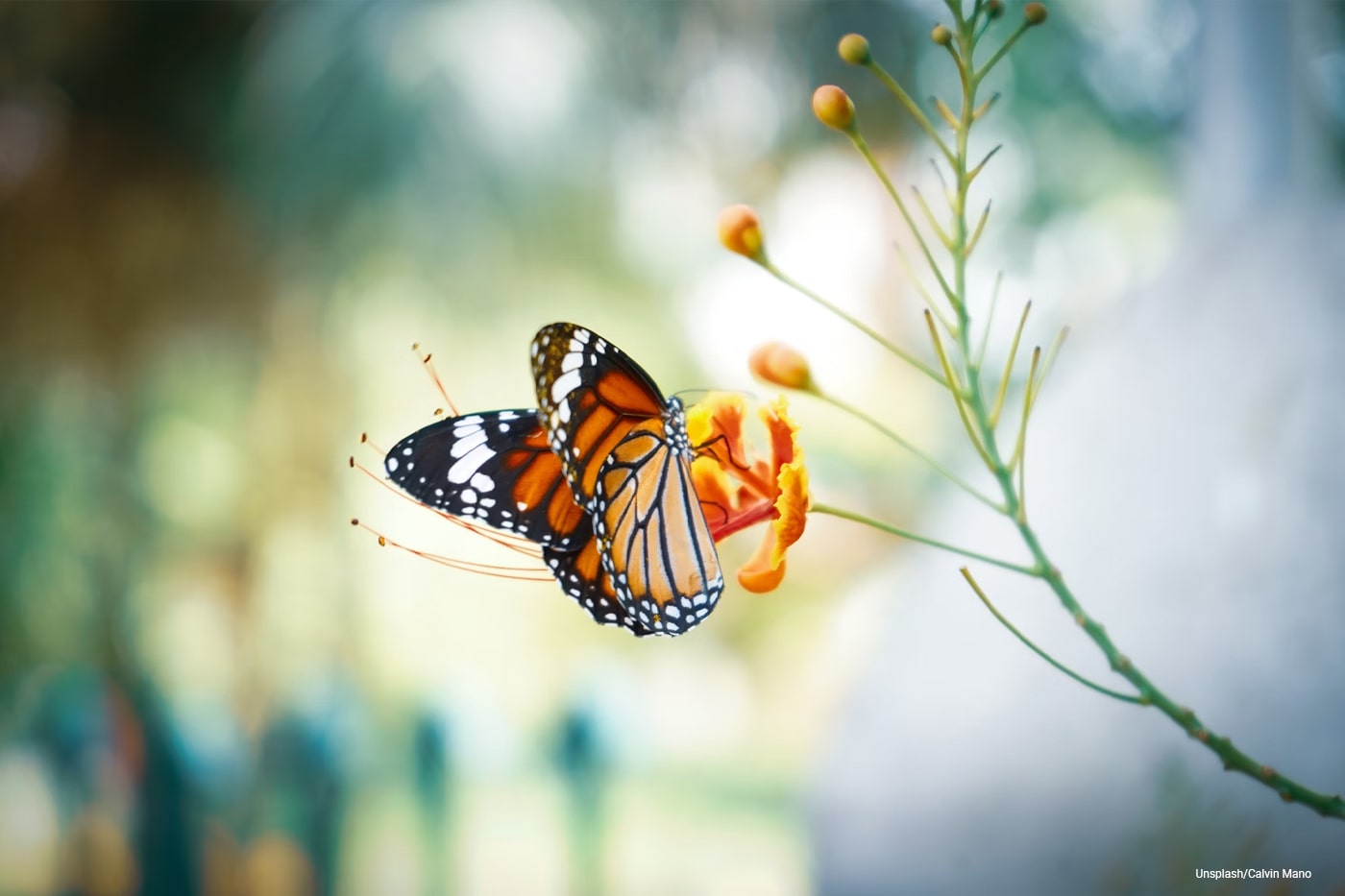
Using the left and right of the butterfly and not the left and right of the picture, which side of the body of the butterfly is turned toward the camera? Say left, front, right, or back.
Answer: right
